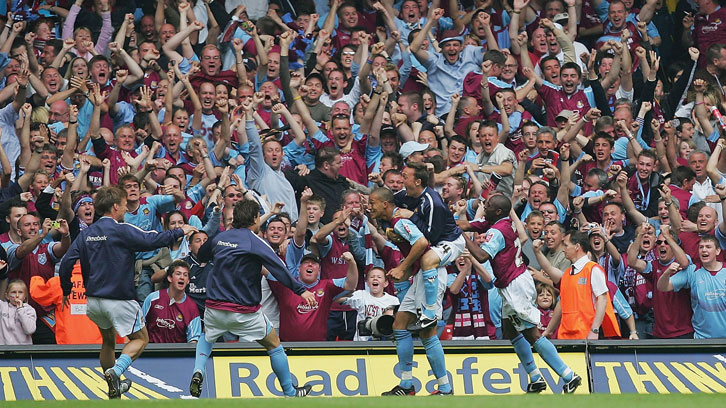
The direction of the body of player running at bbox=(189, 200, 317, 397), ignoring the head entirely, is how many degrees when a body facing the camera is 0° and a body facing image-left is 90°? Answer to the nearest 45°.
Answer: approximately 225°

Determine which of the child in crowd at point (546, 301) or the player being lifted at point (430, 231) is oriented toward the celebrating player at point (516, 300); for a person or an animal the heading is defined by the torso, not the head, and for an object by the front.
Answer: the child in crowd

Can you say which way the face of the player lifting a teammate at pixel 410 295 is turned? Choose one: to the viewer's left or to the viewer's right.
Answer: to the viewer's left

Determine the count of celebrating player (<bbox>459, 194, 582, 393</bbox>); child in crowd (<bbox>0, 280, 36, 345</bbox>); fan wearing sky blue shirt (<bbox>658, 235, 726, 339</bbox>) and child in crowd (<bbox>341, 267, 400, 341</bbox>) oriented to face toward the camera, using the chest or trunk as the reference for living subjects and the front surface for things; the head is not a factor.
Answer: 3

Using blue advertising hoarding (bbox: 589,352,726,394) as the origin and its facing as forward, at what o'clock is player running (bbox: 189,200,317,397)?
The player running is roughly at 2 o'clock from the blue advertising hoarding.

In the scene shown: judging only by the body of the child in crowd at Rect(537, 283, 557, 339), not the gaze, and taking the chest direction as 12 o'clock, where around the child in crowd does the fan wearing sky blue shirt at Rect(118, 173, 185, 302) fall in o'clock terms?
The fan wearing sky blue shirt is roughly at 3 o'clock from the child in crowd.

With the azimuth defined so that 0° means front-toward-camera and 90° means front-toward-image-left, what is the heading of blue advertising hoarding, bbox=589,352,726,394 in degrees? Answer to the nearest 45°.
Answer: approximately 0°

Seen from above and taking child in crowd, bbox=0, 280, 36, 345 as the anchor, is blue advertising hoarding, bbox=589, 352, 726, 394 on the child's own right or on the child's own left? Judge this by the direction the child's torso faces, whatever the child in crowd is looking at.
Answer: on the child's own left

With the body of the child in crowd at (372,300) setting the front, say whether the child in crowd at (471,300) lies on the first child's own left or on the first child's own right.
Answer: on the first child's own left
